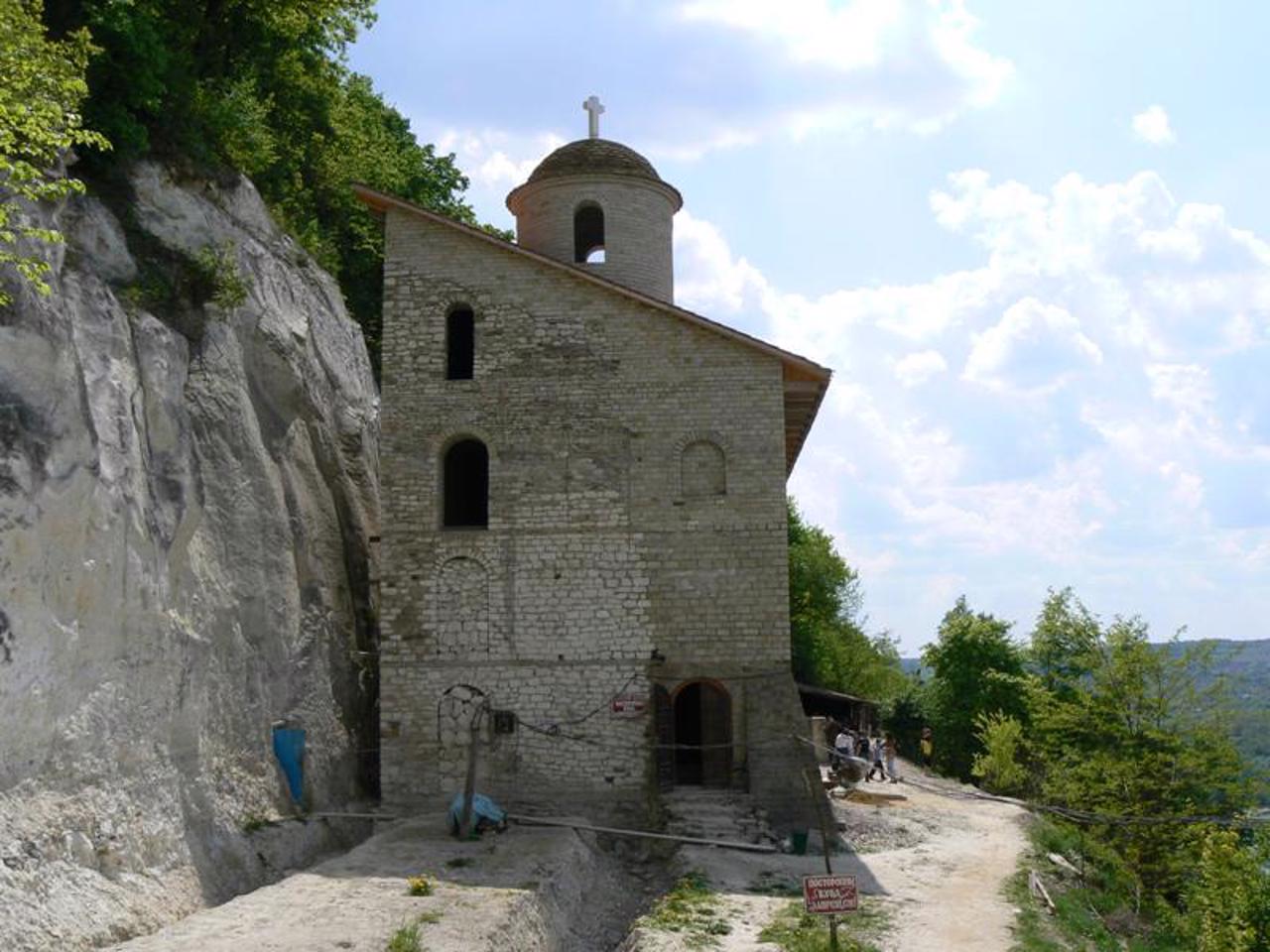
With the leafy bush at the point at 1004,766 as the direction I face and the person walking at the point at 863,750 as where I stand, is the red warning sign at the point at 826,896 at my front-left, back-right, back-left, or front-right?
back-right

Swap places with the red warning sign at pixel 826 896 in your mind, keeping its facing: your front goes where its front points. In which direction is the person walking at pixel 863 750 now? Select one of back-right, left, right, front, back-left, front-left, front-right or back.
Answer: back

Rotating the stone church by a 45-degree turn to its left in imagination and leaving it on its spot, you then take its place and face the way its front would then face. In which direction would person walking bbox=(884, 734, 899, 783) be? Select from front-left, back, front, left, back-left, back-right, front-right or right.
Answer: left

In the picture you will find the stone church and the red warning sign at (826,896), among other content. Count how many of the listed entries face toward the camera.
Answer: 2

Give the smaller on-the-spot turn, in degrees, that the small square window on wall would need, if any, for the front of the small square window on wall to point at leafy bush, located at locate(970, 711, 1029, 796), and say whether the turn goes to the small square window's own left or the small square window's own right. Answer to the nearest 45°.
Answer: approximately 135° to the small square window's own left

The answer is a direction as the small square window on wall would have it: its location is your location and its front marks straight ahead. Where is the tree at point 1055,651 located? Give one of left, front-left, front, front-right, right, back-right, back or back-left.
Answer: back-left

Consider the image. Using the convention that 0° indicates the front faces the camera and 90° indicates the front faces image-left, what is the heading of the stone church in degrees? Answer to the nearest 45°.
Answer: approximately 0°

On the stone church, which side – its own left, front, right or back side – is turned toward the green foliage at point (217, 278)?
right

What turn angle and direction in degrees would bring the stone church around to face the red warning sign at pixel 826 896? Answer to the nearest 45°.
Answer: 0° — it already faces it

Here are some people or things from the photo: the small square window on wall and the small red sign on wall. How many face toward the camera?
2

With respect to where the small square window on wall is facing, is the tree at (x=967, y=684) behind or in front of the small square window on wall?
behind
